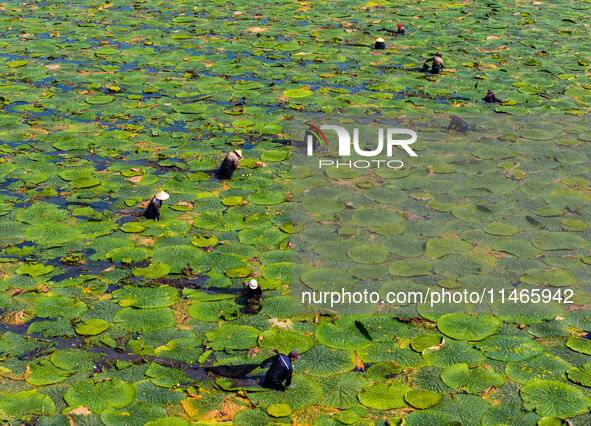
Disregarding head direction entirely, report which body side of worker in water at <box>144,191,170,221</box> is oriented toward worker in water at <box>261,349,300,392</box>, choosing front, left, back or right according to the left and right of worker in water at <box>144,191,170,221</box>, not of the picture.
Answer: right

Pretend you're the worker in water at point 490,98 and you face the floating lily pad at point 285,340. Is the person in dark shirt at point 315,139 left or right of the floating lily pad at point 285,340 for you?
right

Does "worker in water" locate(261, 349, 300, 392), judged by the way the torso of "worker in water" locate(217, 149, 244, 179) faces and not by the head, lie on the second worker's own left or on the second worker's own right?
on the second worker's own right

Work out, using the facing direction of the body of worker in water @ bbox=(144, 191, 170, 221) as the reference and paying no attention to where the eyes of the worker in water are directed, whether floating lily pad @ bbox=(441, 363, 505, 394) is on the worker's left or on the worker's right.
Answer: on the worker's right

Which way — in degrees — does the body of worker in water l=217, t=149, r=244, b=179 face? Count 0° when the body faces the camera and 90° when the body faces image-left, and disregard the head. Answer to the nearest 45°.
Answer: approximately 270°
